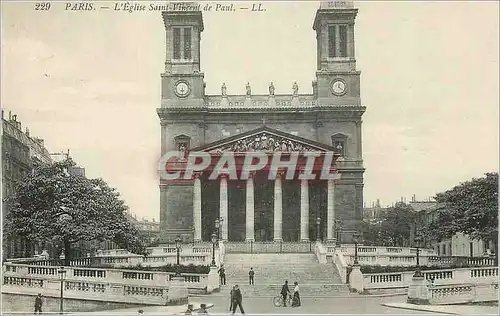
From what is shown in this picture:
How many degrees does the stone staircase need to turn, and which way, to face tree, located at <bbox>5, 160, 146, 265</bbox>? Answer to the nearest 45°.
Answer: approximately 90° to its right

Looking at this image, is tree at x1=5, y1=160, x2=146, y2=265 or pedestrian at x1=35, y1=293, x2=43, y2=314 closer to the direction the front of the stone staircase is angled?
the pedestrian

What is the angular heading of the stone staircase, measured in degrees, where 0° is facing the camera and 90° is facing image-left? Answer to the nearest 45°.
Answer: approximately 0°

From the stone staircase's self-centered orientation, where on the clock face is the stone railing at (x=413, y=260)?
The stone railing is roughly at 8 o'clock from the stone staircase.

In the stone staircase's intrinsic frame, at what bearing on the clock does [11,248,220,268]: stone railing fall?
The stone railing is roughly at 4 o'clock from the stone staircase.

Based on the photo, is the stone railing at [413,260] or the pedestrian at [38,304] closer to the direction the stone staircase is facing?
the pedestrian

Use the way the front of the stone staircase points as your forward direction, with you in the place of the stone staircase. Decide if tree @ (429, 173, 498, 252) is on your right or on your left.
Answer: on your left

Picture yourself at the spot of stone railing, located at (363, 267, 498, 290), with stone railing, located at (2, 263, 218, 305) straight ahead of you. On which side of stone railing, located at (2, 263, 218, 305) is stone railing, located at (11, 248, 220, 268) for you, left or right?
right

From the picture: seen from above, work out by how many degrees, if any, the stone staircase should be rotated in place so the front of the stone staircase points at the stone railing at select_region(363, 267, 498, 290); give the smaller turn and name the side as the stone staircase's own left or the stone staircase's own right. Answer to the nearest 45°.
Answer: approximately 45° to the stone staircase's own left
